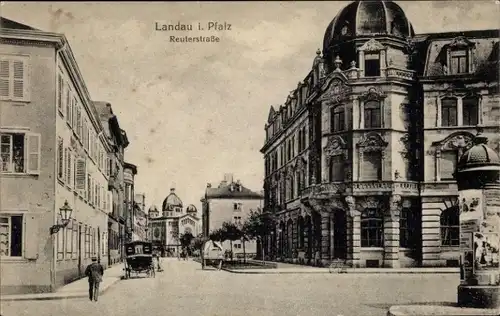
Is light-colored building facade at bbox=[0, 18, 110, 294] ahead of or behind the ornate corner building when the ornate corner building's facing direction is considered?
ahead

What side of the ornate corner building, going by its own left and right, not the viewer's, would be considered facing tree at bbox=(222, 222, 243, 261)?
right

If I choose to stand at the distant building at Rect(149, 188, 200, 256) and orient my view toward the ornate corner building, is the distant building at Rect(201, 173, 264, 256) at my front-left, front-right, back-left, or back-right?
front-left

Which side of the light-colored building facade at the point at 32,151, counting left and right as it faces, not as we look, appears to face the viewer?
right

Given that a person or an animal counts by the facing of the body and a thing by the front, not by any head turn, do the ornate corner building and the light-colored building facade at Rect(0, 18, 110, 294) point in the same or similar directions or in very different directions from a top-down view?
very different directions

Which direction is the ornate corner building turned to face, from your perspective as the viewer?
facing the viewer and to the left of the viewer
